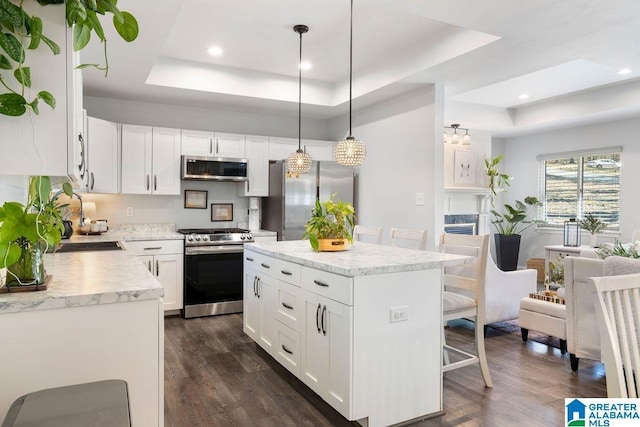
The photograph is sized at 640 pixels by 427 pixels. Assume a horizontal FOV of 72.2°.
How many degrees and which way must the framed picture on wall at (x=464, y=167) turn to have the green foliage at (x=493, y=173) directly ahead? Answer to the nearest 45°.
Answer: approximately 135° to its left

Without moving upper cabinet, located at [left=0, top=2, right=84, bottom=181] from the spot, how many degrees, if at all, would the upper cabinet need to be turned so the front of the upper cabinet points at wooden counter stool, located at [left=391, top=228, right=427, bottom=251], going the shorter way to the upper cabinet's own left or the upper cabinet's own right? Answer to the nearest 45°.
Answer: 0° — it already faces it

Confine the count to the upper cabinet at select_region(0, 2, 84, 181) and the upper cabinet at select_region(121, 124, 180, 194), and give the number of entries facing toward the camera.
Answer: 1

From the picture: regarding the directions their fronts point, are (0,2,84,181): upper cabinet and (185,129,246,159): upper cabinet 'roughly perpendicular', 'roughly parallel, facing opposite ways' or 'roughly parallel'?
roughly perpendicular

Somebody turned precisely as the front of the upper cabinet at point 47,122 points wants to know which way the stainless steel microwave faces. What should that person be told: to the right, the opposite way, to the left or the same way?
to the right

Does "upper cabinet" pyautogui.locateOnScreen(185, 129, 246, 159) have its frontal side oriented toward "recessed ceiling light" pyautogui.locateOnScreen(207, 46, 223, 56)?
yes

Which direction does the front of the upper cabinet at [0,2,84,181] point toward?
to the viewer's right

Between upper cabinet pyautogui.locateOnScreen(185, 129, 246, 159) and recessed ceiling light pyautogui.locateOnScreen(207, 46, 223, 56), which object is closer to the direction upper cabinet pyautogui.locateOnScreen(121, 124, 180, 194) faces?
the recessed ceiling light
